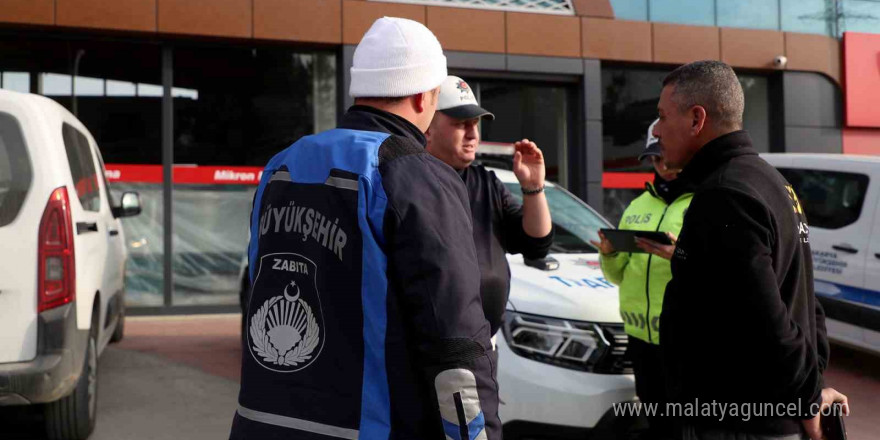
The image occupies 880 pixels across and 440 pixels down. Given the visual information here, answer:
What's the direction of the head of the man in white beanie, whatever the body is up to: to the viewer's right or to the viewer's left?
to the viewer's right

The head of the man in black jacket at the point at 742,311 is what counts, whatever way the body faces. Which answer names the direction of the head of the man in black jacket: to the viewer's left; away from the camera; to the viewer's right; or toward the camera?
to the viewer's left

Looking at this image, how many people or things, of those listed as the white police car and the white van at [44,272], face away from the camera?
1

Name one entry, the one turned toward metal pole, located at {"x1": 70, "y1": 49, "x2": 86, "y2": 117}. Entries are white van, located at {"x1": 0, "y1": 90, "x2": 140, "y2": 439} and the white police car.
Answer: the white van

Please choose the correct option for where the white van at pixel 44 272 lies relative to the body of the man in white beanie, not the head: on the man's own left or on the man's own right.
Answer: on the man's own left

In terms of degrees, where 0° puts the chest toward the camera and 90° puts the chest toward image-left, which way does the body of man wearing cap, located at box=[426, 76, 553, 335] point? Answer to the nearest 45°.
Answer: approximately 315°

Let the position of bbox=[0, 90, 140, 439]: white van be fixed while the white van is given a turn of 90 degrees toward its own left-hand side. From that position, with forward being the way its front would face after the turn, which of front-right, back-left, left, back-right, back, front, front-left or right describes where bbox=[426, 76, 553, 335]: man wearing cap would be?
back-left

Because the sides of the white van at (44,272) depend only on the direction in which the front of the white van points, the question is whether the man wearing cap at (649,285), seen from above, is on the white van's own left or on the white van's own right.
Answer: on the white van's own right

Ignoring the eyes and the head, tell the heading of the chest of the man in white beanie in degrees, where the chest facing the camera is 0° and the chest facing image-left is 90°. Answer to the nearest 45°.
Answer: approximately 225°

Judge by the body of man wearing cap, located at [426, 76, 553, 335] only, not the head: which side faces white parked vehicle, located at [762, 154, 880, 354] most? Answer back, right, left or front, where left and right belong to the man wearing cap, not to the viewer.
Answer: left
